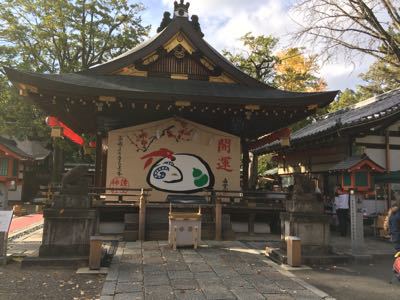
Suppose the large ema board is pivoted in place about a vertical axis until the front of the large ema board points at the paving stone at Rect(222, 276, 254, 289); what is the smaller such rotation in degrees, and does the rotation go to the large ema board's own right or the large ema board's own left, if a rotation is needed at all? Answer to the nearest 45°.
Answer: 0° — it already faces it

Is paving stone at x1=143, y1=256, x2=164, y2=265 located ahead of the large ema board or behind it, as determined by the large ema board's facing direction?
ahead

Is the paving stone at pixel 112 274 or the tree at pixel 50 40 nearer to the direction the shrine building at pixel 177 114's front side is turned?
the paving stone

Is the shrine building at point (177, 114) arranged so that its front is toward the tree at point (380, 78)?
no

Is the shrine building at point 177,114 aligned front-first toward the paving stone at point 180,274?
yes

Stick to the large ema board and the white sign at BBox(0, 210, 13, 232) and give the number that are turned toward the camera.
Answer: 2

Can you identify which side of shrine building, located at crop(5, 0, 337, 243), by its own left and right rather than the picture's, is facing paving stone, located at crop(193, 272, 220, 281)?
front

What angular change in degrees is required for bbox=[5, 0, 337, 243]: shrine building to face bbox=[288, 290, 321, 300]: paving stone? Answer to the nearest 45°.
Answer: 0° — it already faces it

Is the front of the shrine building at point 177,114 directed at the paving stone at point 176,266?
yes

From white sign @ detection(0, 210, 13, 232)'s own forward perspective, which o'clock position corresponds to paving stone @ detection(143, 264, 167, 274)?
The paving stone is roughly at 10 o'clock from the white sign.

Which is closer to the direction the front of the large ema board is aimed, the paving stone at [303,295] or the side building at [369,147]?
the paving stone

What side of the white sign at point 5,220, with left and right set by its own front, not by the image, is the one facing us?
front

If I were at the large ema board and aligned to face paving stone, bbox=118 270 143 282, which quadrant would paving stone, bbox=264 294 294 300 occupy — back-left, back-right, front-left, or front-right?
front-left

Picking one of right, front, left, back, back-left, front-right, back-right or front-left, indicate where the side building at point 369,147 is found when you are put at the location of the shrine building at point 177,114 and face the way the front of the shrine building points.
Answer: left

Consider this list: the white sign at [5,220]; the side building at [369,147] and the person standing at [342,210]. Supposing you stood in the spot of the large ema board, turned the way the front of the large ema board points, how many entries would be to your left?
2

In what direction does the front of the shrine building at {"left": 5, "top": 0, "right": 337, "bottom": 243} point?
toward the camera

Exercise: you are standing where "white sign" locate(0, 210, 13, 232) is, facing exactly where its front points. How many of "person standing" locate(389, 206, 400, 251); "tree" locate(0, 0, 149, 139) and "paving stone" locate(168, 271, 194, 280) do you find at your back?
1

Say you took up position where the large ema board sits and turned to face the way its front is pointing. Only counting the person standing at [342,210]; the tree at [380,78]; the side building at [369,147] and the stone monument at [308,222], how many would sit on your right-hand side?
0

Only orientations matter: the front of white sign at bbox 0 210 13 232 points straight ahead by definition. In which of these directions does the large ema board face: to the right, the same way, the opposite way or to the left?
the same way

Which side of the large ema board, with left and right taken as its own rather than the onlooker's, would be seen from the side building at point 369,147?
left

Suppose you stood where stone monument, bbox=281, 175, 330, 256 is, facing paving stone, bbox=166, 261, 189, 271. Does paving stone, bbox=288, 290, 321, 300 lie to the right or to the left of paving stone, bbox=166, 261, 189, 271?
left

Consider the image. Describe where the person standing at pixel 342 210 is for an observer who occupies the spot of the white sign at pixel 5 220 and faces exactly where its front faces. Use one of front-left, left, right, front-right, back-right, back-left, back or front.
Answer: left

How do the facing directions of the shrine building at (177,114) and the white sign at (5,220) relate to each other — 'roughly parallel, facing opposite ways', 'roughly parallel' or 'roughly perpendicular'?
roughly parallel

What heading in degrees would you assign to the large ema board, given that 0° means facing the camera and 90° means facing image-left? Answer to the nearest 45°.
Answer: approximately 0°
